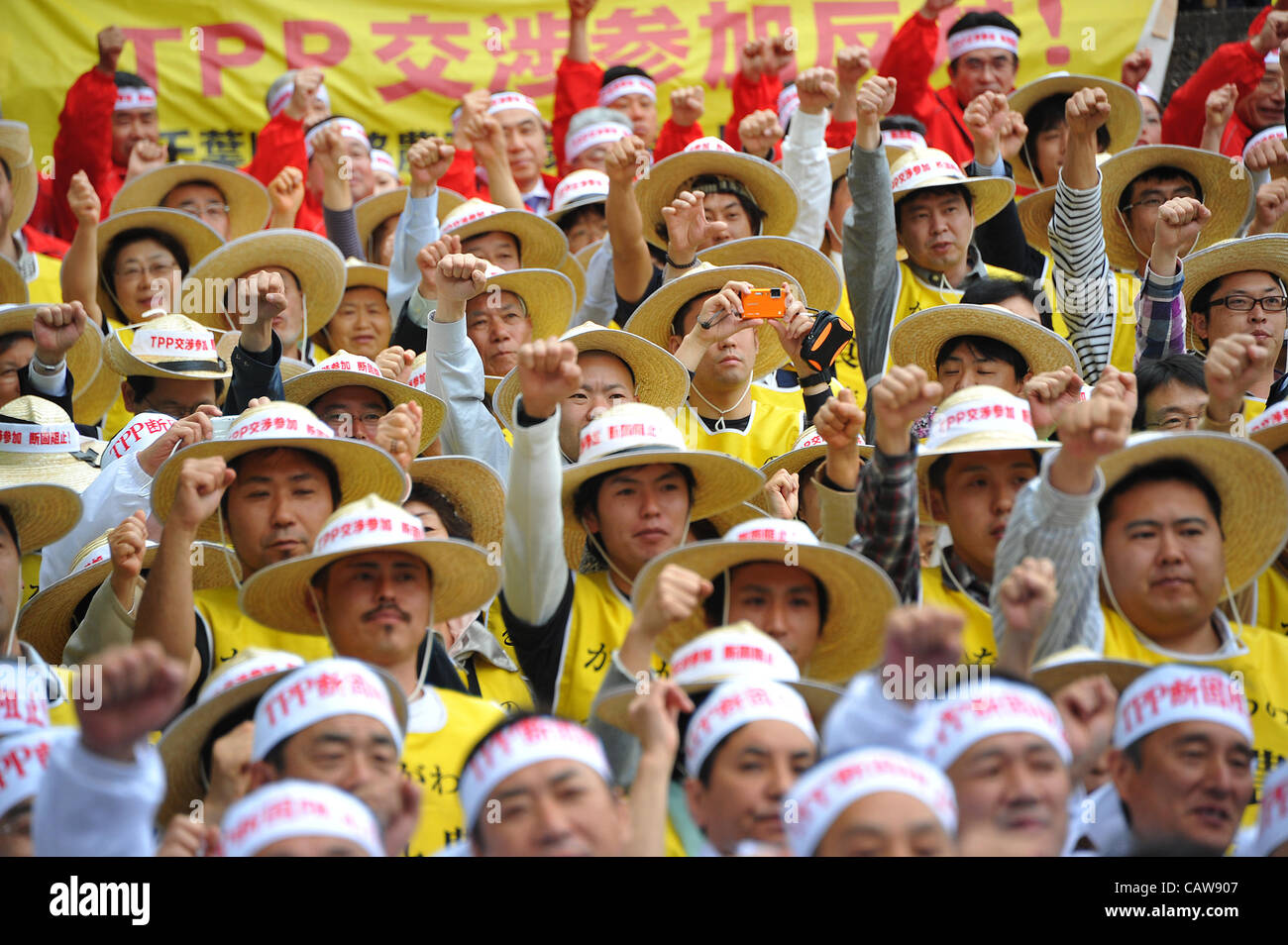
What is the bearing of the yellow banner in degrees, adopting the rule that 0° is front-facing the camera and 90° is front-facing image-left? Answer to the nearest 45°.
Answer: approximately 0°
